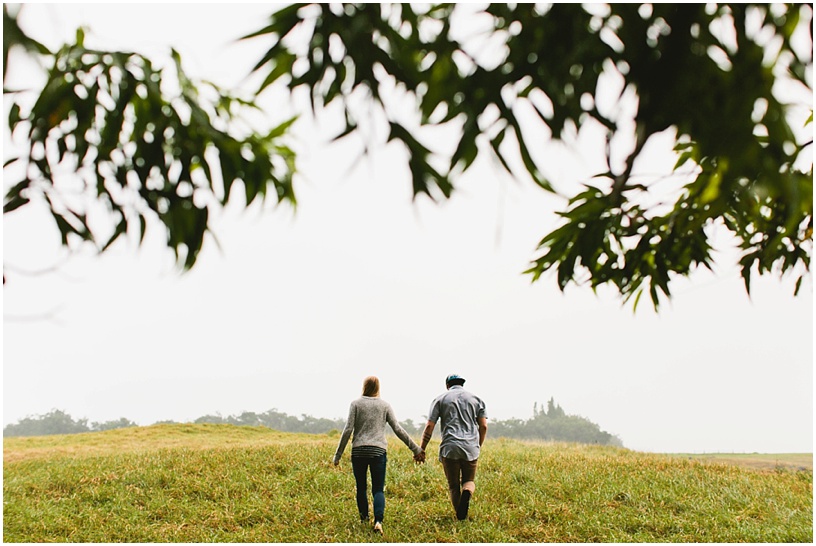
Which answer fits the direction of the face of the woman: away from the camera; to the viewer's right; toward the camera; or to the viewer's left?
away from the camera

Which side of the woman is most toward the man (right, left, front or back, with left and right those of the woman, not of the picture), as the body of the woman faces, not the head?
right

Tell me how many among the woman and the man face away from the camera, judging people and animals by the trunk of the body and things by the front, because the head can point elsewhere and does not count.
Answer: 2

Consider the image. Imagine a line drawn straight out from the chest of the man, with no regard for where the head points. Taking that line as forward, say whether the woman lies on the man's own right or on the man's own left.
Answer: on the man's own left

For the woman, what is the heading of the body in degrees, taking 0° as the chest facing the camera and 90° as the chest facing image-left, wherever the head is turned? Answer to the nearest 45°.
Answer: approximately 180°

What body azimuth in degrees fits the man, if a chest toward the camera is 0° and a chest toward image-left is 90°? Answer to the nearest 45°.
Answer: approximately 180°
